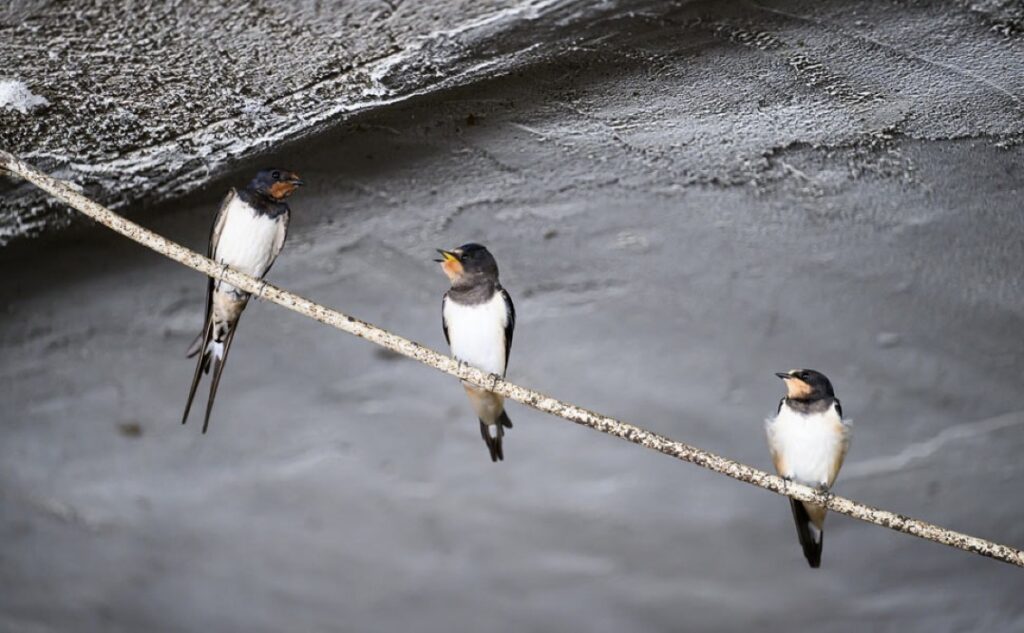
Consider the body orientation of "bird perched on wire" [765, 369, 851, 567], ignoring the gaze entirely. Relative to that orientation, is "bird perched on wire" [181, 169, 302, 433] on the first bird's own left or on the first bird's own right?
on the first bird's own right

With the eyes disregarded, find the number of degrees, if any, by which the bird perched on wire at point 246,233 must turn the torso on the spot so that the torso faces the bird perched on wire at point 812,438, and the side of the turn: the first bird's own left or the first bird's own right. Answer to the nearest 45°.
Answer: approximately 45° to the first bird's own left

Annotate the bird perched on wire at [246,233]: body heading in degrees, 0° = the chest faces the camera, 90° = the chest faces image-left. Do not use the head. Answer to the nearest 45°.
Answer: approximately 315°

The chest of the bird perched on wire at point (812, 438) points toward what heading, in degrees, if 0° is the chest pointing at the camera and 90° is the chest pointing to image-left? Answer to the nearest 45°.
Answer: approximately 0°

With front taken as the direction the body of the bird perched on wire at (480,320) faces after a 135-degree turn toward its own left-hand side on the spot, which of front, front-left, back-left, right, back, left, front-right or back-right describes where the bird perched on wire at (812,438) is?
front
